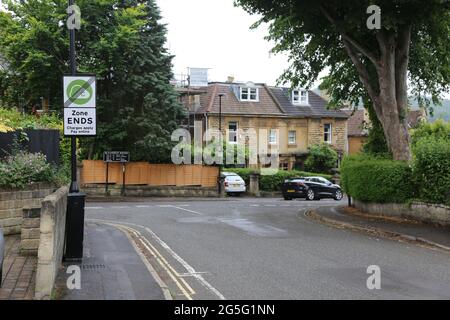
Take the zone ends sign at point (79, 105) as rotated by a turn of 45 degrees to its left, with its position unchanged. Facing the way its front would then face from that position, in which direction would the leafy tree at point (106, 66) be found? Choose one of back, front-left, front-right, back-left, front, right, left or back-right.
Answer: back-left

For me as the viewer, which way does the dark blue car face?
facing away from the viewer and to the right of the viewer

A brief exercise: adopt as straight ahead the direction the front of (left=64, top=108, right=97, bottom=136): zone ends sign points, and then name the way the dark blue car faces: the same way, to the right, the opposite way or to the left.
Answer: to the left

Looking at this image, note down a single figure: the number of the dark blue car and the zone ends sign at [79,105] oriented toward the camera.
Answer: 1

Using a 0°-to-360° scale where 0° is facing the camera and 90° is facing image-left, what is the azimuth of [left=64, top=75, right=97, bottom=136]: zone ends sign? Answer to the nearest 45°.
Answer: approximately 0°

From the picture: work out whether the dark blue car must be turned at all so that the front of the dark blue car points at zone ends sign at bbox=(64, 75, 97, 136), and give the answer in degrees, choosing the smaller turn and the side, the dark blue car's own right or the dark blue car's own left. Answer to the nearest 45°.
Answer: approximately 135° to the dark blue car's own right

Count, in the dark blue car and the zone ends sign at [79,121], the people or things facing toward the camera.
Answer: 1

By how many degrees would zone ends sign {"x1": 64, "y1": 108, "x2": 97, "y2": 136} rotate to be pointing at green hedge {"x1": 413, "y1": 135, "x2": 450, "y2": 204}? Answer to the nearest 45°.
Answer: approximately 90° to its left

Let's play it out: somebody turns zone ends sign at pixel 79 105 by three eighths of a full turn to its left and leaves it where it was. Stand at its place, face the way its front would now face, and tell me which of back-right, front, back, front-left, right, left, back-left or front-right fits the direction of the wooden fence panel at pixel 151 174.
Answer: front-left

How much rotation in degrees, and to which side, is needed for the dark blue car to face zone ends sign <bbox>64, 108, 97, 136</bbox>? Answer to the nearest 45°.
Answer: approximately 135° to its right

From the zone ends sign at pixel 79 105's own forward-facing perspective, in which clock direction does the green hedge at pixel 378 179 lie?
The green hedge is roughly at 8 o'clock from the zone ends sign.

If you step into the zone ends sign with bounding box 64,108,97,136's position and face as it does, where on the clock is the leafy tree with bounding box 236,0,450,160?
The leafy tree is roughly at 8 o'clock from the zone ends sign.
